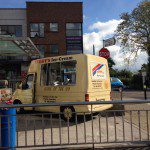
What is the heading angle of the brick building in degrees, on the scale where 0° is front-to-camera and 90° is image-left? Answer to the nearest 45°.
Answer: approximately 0°

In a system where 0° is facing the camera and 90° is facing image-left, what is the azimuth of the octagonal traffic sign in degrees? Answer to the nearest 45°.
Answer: approximately 0°

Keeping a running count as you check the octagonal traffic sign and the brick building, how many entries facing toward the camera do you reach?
2

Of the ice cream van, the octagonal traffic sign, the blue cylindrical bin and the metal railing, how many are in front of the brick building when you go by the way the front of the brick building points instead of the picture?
4

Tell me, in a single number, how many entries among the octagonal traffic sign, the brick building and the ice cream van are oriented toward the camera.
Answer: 2
